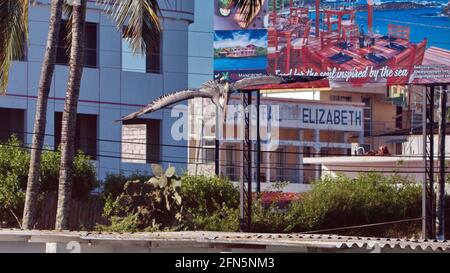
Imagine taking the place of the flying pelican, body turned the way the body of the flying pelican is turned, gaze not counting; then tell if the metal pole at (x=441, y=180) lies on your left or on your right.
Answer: on your left

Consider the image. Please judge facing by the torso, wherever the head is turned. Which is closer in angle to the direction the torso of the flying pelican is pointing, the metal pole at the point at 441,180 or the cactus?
the cactus
